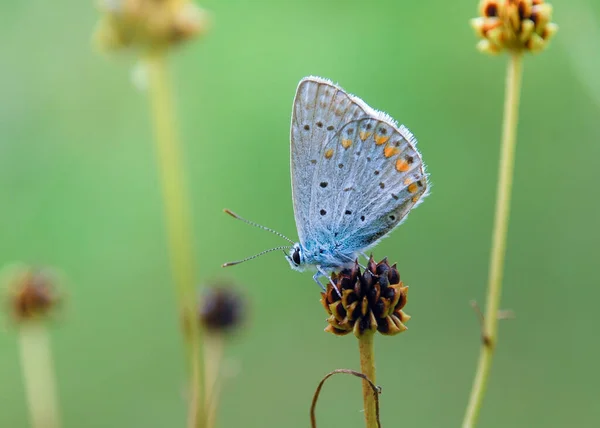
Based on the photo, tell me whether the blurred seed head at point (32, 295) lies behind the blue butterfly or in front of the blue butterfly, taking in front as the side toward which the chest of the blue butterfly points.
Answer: in front

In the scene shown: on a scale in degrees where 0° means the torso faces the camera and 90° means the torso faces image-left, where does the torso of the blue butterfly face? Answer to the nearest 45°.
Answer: approximately 90°
